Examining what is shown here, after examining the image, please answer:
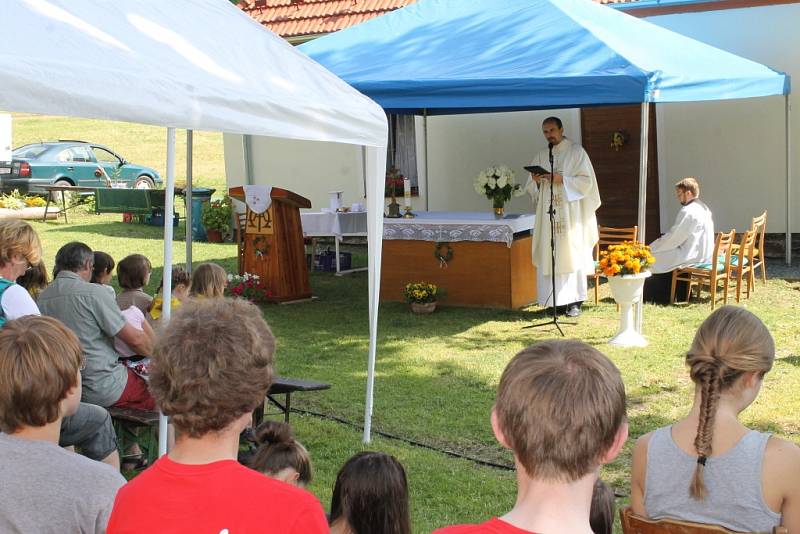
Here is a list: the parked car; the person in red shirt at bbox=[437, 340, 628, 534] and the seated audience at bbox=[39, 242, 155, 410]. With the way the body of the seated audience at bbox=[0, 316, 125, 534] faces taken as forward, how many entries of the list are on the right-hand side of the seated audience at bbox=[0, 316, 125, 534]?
1

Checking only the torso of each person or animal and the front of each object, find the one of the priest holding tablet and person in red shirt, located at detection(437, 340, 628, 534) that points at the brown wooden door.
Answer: the person in red shirt

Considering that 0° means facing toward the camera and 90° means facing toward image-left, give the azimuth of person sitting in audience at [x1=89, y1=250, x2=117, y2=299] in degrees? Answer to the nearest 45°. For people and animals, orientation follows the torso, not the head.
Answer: approximately 225°

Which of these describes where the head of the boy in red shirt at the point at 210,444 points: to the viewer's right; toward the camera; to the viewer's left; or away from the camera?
away from the camera

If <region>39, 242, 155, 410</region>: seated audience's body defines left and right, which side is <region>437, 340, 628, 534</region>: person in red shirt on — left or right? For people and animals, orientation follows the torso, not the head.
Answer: on their right

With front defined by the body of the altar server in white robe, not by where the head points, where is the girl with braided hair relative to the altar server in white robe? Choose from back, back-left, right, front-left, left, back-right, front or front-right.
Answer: left

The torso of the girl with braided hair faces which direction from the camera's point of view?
away from the camera

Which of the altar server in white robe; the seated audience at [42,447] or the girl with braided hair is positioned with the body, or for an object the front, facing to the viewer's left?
the altar server in white robe

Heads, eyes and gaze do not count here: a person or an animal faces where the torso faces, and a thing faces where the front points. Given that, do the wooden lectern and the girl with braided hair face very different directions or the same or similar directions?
very different directions

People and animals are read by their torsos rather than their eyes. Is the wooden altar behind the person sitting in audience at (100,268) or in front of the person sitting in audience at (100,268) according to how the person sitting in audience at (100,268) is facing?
in front

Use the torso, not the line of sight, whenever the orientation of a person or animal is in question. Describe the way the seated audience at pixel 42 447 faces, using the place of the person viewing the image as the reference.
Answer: facing away from the viewer and to the right of the viewer

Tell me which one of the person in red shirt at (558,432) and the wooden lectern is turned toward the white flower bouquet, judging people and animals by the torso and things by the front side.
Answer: the person in red shirt

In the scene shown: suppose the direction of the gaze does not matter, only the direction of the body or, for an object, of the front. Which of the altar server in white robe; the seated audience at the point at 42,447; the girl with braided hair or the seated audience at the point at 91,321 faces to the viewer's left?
the altar server in white robe

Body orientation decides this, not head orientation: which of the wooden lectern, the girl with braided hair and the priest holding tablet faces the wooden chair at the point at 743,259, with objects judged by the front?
the girl with braided hair

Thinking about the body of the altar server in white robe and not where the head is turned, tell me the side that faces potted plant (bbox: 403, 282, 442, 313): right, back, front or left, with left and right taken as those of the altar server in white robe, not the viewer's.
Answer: front

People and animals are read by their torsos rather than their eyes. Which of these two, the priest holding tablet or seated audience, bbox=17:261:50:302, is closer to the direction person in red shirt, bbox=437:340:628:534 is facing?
the priest holding tablet
